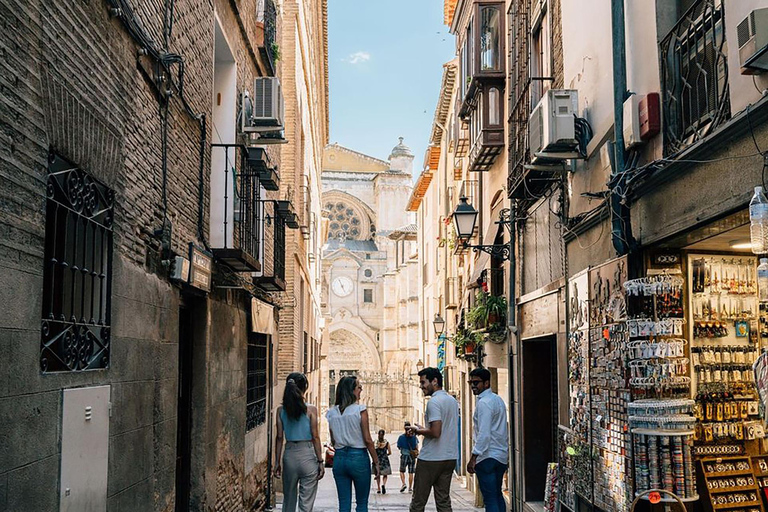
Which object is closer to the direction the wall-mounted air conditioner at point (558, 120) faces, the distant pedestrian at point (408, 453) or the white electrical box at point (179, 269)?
the white electrical box

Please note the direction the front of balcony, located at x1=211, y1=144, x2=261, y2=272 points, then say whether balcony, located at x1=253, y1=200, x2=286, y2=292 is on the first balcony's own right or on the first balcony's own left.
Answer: on the first balcony's own left

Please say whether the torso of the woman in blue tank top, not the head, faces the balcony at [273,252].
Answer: yes

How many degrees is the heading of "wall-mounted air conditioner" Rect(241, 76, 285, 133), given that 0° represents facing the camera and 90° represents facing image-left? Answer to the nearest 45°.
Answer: approximately 270°

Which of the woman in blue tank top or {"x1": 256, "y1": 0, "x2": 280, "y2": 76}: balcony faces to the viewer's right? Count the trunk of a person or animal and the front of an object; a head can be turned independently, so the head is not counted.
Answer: the balcony

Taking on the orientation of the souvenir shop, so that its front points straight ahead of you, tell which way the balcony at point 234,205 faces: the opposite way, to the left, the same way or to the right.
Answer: the opposite way

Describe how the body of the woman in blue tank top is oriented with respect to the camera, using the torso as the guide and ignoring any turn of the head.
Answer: away from the camera

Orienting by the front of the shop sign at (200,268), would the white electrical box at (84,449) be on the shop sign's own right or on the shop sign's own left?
on the shop sign's own right

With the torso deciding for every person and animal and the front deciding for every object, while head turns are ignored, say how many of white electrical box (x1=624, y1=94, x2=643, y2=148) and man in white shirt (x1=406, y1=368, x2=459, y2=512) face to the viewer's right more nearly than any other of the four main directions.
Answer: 0
